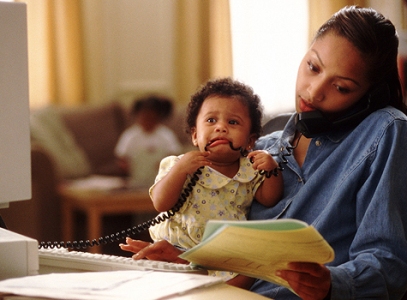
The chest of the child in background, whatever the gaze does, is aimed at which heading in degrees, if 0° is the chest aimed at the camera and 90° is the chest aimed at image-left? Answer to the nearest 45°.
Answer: approximately 0°

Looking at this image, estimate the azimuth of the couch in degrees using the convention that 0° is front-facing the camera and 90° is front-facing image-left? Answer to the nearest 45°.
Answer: approximately 0°

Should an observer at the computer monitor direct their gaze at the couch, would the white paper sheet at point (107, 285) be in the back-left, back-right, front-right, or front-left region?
back-right

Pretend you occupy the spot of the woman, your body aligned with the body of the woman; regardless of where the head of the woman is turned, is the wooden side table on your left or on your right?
on your right

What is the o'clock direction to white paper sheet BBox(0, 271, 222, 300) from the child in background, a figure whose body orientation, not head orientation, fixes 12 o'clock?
The white paper sheet is roughly at 12 o'clock from the child in background.

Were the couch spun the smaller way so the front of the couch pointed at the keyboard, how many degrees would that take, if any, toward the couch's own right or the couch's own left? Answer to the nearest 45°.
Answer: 0° — it already faces it
